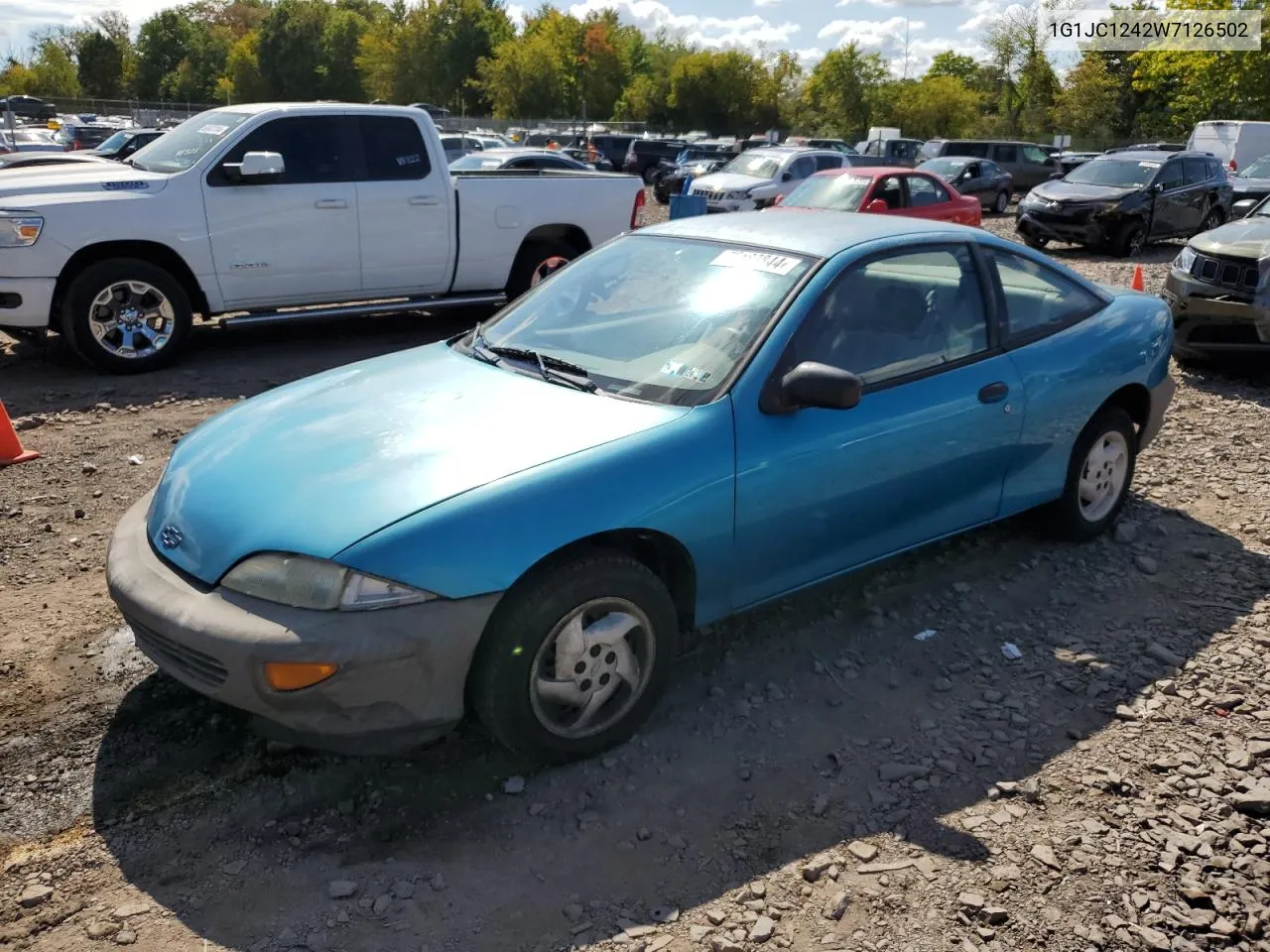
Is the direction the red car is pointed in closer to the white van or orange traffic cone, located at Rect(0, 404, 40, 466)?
the orange traffic cone

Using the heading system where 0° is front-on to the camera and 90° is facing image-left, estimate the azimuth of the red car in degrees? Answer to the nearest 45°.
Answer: approximately 45°

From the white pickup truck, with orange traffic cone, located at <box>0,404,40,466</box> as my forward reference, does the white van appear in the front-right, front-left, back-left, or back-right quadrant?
back-left

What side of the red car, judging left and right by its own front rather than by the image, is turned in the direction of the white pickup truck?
front

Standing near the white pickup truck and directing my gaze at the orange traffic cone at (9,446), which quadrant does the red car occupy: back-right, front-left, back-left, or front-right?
back-left

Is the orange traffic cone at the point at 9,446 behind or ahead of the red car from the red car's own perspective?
ahead

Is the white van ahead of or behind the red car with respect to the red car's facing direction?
behind
